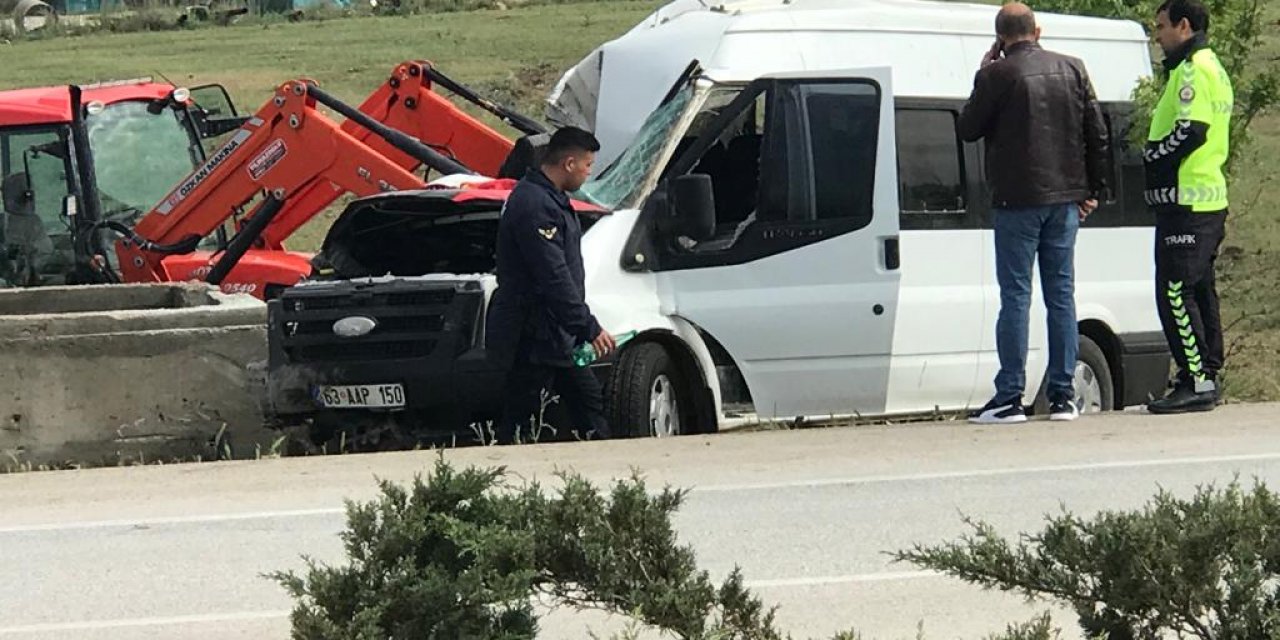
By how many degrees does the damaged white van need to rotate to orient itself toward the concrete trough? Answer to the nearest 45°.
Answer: approximately 45° to its right

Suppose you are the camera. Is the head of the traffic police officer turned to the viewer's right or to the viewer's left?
to the viewer's left

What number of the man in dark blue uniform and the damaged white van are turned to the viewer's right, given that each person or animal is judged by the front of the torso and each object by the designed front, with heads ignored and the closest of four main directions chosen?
1

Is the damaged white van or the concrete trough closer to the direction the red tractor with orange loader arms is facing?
the damaged white van

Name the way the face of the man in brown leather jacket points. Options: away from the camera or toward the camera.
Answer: away from the camera

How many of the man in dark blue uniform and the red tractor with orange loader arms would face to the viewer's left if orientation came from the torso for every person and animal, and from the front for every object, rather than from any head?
0

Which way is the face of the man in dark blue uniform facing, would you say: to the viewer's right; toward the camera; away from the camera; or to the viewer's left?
to the viewer's right

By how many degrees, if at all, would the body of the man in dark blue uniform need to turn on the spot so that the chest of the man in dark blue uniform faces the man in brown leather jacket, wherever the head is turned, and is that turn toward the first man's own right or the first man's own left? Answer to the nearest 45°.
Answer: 0° — they already face them

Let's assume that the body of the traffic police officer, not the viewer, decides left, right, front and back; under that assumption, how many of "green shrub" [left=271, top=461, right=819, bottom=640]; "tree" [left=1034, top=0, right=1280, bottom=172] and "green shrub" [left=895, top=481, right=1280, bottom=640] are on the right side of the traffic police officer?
1

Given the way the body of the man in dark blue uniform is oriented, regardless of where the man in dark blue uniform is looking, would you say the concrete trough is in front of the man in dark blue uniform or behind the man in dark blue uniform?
behind

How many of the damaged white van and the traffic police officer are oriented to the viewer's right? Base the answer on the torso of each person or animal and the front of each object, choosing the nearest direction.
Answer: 0

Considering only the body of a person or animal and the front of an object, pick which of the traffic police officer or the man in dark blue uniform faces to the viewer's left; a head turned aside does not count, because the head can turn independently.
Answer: the traffic police officer

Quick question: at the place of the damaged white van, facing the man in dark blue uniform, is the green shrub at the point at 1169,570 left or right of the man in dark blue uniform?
left

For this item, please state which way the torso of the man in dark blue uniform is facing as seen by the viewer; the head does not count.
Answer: to the viewer's right

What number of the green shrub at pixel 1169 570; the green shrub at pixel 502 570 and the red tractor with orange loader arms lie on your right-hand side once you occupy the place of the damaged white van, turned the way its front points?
1

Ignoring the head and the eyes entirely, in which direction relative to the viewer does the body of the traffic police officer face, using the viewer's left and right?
facing to the left of the viewer

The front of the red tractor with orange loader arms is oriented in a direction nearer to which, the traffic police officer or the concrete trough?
the traffic police officer
